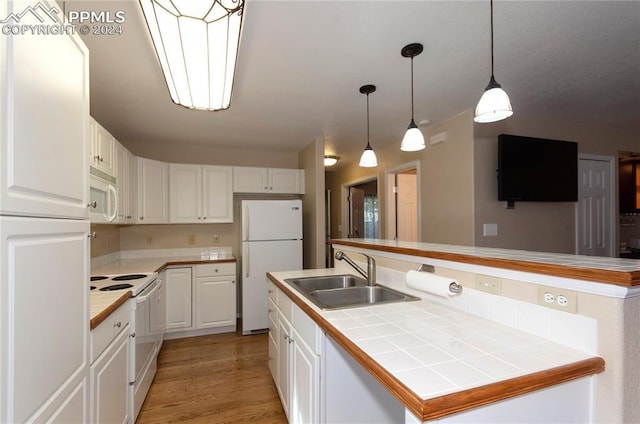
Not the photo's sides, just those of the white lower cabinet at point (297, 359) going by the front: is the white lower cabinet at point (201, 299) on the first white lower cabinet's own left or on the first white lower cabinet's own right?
on the first white lower cabinet's own right

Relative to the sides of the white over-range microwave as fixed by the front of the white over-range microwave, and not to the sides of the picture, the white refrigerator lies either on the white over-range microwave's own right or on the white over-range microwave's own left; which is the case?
on the white over-range microwave's own left

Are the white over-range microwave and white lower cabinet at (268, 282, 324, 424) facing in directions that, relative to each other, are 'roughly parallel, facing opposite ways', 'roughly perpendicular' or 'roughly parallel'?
roughly parallel, facing opposite ways

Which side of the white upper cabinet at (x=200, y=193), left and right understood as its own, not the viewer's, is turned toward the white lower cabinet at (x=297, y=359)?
front

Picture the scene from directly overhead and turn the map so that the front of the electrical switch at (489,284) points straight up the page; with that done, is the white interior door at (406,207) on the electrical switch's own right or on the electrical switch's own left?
on the electrical switch's own right

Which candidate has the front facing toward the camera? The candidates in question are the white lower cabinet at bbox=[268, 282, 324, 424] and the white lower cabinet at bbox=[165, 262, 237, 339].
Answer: the white lower cabinet at bbox=[165, 262, 237, 339]

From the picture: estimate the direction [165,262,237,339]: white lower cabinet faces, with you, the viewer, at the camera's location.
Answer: facing the viewer

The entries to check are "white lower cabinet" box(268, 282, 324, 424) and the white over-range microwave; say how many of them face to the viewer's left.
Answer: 1

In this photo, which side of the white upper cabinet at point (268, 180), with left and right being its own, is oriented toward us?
front

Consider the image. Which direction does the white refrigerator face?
toward the camera

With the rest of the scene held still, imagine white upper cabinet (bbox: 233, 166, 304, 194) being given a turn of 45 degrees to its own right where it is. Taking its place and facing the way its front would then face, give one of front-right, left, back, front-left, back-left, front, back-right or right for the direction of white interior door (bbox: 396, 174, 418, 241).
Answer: back-left
